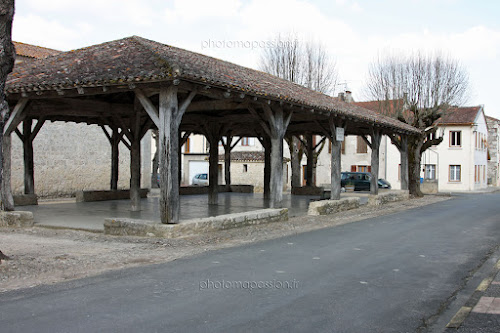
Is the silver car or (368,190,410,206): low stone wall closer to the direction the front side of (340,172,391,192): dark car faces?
the low stone wall

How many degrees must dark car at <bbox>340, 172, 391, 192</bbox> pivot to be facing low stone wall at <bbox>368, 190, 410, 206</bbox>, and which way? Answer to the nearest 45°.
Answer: approximately 90° to its right

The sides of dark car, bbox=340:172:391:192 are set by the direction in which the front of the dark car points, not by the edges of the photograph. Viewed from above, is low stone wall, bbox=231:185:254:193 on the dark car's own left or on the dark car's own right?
on the dark car's own right

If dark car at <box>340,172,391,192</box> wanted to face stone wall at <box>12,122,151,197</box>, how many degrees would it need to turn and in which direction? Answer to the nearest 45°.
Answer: approximately 135° to its right

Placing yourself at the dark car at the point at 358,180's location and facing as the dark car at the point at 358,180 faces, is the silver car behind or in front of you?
behind

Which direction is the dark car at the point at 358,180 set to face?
to the viewer's right

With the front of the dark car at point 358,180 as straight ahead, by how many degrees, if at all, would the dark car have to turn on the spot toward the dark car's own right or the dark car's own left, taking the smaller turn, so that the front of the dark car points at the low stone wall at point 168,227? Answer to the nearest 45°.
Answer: approximately 90° to the dark car's own right

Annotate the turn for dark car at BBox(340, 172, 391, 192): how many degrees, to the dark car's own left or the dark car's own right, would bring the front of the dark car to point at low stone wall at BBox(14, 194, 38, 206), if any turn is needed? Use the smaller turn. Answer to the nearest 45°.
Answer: approximately 135° to the dark car's own right

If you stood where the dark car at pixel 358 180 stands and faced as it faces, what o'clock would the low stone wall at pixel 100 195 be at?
The low stone wall is roughly at 4 o'clock from the dark car.
